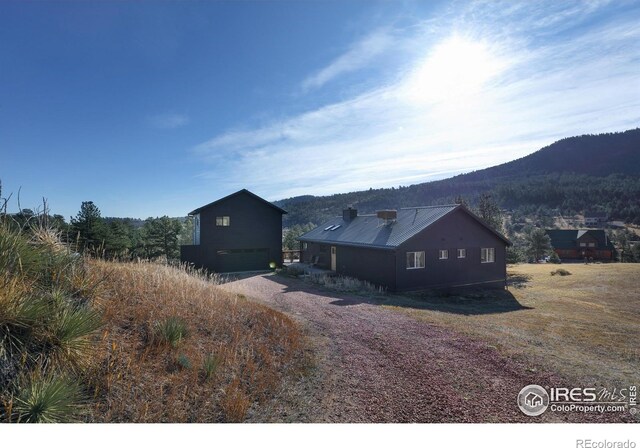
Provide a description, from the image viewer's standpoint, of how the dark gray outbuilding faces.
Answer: facing the viewer

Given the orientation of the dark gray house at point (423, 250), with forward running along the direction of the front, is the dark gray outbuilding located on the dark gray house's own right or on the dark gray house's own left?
on the dark gray house's own right

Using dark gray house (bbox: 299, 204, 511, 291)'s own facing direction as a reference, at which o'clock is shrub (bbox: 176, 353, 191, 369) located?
The shrub is roughly at 11 o'clock from the dark gray house.

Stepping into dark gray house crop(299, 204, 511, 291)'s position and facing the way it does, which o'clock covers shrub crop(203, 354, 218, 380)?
The shrub is roughly at 11 o'clock from the dark gray house.

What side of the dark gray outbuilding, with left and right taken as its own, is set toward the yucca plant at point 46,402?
front

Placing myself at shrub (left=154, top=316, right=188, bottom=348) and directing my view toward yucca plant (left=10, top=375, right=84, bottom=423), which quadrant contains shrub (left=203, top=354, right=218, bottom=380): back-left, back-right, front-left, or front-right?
front-left

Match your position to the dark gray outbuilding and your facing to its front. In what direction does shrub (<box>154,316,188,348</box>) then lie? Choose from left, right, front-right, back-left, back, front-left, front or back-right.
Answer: front

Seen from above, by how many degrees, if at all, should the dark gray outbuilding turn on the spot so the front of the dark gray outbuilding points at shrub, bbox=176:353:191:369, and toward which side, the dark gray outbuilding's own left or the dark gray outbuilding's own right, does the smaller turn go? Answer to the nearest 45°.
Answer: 0° — it already faces it

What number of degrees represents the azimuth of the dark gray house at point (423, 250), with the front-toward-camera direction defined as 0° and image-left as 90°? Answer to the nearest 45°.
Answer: approximately 45°

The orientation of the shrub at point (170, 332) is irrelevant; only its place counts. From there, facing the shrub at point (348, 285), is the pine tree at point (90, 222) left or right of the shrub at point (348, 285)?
left

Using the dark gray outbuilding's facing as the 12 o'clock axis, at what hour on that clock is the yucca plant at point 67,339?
The yucca plant is roughly at 12 o'clock from the dark gray outbuilding.

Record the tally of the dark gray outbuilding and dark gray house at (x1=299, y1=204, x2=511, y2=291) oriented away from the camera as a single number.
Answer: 0

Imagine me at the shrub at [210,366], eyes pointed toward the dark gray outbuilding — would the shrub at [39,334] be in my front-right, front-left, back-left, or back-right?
back-left

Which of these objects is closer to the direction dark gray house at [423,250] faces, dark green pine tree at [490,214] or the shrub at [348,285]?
the shrub

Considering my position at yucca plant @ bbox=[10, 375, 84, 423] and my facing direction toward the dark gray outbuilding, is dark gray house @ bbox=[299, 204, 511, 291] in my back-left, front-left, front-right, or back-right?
front-right

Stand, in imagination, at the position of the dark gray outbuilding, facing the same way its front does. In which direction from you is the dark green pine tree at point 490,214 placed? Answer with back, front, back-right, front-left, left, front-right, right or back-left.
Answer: left

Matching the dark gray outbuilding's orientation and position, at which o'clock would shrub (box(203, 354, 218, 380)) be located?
The shrub is roughly at 12 o'clock from the dark gray outbuilding.
